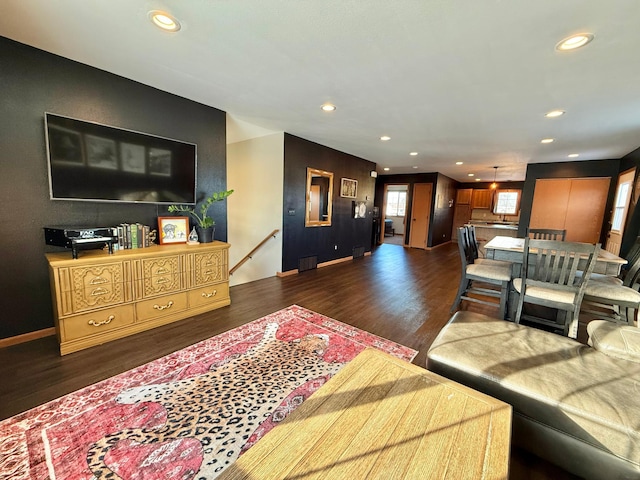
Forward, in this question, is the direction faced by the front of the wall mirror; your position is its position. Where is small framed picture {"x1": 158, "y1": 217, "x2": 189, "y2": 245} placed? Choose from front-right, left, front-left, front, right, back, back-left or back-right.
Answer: right

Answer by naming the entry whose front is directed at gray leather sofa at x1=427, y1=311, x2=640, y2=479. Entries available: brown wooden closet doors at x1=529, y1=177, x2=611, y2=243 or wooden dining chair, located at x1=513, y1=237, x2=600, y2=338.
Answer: the brown wooden closet doors

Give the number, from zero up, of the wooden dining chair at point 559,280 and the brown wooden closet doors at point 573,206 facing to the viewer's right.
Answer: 0

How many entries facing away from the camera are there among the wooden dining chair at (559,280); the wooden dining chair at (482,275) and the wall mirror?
1

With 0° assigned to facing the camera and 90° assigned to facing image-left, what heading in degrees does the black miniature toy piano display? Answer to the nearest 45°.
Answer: approximately 315°

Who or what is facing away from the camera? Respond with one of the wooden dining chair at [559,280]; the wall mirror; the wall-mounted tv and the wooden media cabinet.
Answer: the wooden dining chair

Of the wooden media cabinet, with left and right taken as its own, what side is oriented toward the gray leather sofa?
front

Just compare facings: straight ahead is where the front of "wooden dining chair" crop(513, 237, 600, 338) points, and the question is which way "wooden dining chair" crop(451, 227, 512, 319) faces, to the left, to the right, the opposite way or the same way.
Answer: to the right

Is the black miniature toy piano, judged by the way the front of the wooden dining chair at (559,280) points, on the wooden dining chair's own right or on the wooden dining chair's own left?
on the wooden dining chair's own left

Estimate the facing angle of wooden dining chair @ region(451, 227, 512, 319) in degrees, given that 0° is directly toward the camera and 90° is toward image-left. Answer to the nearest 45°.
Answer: approximately 270°

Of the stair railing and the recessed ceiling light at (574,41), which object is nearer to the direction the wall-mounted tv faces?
the recessed ceiling light

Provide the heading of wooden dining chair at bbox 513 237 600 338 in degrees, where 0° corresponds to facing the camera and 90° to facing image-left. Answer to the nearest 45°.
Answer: approximately 180°

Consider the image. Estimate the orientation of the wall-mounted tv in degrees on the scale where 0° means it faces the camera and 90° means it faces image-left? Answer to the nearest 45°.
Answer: approximately 315°

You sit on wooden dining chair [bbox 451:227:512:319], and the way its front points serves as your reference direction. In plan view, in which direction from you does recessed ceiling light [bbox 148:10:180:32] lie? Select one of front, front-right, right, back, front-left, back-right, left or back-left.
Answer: back-right

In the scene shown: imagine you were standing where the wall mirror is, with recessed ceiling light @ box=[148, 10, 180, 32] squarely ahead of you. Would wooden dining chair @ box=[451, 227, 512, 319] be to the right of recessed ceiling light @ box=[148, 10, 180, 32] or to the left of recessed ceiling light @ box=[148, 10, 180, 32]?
left

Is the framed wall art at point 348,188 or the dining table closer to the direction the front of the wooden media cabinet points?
the dining table
